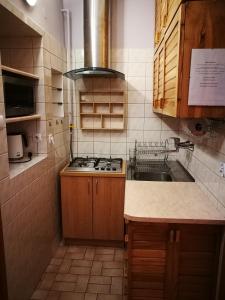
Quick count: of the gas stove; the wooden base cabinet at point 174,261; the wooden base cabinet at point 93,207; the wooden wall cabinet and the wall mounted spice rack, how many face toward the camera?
4

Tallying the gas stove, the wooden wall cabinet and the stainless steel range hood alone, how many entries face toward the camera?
2

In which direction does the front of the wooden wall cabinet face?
to the viewer's left

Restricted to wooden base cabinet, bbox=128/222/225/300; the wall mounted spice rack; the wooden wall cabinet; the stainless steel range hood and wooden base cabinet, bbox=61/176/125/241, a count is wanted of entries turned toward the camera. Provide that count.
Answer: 4

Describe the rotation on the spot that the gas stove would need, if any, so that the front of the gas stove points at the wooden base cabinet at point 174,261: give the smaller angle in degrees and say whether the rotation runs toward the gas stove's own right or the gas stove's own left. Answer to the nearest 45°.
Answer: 0° — it already faces it

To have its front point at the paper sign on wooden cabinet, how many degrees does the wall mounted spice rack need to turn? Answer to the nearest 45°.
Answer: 0° — it already faces it

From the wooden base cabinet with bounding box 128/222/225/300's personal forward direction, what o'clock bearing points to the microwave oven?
The microwave oven is roughly at 3 o'clock from the wooden base cabinet.

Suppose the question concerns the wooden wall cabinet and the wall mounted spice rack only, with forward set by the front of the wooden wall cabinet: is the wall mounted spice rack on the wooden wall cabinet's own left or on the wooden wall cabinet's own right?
on the wooden wall cabinet's own right
